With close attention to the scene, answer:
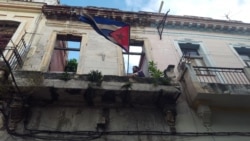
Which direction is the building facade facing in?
toward the camera
